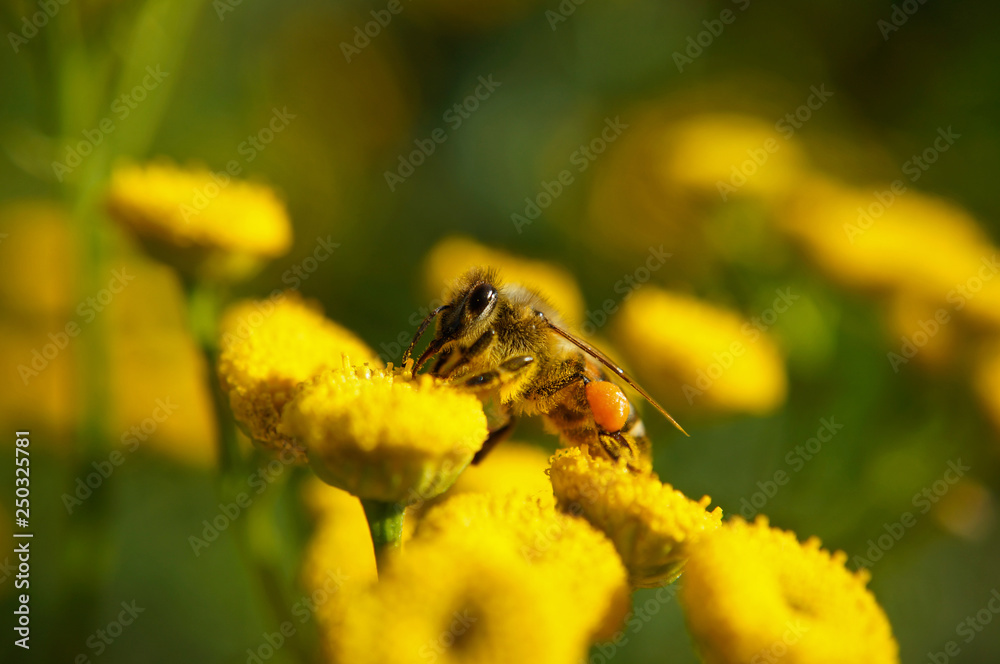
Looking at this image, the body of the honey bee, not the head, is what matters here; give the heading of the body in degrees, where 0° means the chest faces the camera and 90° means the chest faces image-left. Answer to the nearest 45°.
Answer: approximately 90°

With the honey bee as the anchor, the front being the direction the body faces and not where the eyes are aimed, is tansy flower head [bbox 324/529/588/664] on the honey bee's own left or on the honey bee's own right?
on the honey bee's own left

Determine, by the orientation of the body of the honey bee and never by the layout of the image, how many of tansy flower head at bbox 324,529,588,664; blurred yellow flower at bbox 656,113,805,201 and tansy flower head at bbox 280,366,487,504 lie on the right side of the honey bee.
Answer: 1

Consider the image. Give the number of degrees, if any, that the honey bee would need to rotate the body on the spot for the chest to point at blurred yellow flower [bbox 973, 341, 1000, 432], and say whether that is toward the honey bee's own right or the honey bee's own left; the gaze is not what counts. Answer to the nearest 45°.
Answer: approximately 135° to the honey bee's own right

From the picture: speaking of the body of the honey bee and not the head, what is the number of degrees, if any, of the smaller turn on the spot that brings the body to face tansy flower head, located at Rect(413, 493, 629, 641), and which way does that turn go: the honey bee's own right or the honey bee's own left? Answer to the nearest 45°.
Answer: approximately 90° to the honey bee's own left

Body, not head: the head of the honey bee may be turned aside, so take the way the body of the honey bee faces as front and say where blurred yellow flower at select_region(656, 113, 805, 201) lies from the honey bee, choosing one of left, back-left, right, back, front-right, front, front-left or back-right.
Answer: right

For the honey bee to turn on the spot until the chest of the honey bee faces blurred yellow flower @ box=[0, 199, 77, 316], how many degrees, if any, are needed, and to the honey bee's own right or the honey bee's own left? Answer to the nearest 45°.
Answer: approximately 45° to the honey bee's own right

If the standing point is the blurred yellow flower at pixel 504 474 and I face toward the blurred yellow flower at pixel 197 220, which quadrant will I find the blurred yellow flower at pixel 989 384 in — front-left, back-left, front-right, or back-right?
back-right
